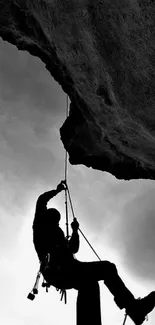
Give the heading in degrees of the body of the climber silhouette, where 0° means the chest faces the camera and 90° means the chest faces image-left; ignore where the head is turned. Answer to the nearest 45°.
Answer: approximately 270°
